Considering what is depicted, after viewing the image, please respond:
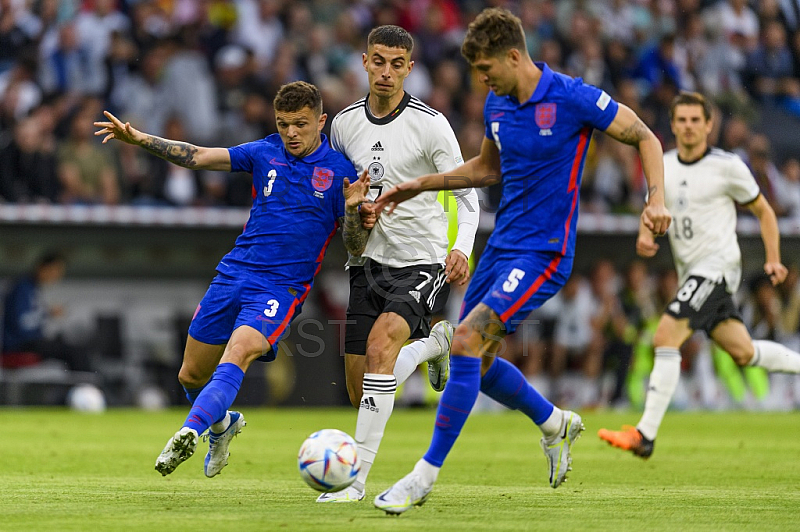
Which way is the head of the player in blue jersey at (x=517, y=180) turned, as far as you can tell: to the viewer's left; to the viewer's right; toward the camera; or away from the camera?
to the viewer's left

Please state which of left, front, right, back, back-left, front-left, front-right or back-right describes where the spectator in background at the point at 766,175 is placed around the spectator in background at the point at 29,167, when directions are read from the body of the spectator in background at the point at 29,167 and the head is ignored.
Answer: left

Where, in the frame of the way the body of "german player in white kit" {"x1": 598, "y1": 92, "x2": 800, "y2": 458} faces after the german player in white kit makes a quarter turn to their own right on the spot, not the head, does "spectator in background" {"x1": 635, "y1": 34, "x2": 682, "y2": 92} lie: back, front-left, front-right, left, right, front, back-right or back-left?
front-right

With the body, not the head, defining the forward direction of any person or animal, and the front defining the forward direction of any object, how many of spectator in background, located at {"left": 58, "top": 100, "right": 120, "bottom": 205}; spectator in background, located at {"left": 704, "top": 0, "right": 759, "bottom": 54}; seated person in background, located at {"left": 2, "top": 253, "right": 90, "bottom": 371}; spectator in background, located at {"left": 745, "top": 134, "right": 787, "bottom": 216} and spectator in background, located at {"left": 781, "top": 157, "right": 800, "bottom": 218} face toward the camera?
4

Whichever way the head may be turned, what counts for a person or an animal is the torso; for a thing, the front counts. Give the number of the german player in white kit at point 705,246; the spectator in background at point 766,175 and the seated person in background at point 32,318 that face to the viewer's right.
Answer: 1

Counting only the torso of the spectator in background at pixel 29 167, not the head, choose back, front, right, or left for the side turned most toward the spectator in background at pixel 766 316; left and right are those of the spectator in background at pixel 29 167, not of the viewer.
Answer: left

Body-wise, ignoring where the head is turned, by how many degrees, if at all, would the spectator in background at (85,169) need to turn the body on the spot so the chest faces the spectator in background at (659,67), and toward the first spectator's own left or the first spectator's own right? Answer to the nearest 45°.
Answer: approximately 90° to the first spectator's own left

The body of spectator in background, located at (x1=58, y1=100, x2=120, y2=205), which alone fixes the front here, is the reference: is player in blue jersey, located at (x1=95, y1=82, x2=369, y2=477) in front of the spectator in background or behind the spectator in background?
in front
